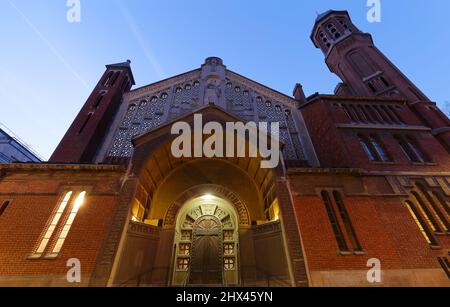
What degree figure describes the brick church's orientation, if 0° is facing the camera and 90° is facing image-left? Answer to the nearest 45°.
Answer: approximately 0°

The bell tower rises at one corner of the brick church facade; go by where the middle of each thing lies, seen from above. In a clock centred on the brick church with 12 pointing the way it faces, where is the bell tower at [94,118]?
The bell tower is roughly at 3 o'clock from the brick church.
